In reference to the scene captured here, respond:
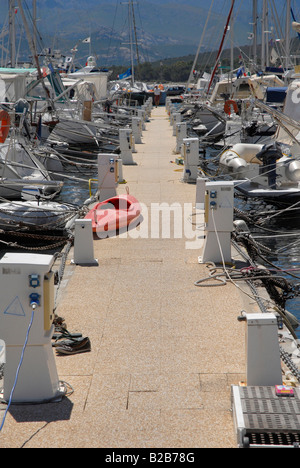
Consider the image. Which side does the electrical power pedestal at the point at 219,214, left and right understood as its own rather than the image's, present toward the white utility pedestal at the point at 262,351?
front

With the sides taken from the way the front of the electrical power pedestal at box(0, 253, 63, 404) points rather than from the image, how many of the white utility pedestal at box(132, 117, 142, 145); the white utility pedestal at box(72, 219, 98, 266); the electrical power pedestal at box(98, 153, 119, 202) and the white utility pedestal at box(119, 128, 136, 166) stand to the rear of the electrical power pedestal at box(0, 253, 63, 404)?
4

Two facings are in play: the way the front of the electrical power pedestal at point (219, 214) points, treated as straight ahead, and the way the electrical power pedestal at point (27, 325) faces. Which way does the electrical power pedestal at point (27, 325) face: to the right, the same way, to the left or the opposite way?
the same way

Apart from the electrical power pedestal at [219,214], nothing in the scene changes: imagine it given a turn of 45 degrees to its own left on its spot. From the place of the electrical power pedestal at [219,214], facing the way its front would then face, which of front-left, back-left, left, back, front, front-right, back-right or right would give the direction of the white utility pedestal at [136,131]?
back-left

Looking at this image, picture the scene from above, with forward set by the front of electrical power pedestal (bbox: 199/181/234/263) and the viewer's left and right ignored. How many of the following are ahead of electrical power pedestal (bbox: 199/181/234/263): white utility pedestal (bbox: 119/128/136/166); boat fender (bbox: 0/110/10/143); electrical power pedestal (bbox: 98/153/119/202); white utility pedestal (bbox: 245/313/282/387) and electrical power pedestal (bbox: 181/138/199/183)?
1

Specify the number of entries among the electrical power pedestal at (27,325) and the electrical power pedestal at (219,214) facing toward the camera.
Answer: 2

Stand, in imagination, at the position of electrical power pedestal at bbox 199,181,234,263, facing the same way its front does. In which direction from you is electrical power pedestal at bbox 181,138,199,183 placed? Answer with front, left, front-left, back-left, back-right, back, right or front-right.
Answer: back

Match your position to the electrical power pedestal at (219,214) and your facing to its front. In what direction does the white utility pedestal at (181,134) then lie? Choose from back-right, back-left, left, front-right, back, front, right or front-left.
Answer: back

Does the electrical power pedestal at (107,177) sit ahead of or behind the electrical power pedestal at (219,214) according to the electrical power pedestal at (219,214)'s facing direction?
behind

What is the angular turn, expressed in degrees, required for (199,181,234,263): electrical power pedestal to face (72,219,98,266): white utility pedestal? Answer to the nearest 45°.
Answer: approximately 90° to its right

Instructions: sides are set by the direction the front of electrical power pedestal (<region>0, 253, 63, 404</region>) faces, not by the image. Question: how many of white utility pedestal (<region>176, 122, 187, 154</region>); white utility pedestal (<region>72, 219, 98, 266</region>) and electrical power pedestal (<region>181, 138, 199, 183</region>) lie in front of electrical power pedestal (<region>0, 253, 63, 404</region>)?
0

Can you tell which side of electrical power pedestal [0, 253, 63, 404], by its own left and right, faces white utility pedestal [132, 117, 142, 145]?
back

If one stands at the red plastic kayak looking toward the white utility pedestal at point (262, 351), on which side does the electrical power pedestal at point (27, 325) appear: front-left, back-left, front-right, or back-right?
front-right

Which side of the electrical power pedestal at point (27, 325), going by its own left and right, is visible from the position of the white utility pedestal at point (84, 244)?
back

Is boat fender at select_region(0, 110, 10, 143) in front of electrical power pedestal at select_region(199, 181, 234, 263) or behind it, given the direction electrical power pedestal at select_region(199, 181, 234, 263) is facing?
behind

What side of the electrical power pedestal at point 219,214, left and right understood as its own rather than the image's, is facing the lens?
front
